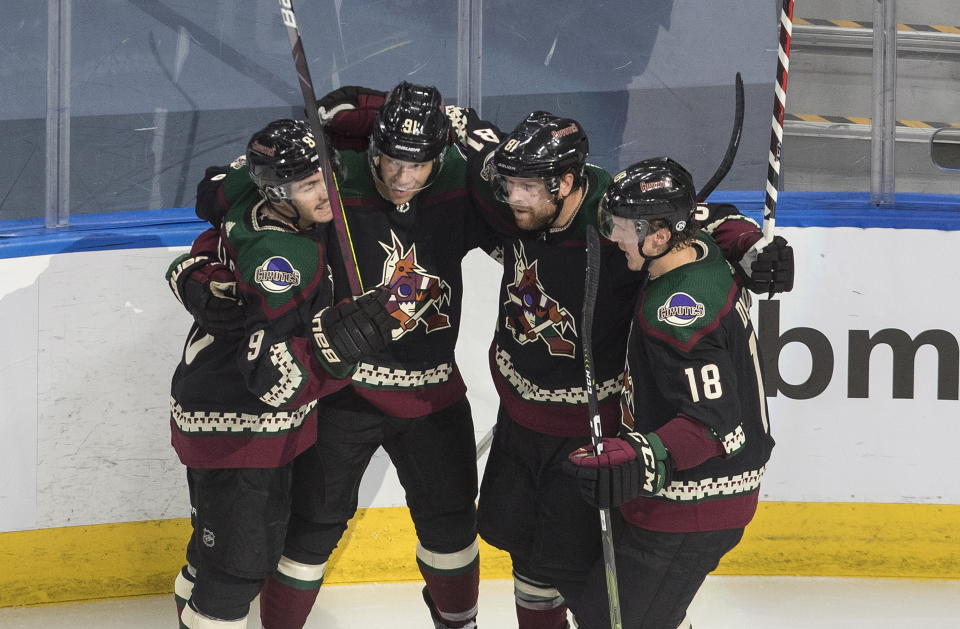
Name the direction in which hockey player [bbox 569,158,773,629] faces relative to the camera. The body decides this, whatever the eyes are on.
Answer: to the viewer's left

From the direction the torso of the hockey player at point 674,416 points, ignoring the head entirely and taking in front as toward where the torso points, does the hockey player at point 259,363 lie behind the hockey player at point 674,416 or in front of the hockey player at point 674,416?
in front

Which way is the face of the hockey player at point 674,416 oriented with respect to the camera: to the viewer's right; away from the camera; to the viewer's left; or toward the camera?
to the viewer's left
